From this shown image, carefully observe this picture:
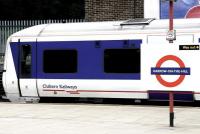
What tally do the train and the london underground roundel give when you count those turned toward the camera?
1

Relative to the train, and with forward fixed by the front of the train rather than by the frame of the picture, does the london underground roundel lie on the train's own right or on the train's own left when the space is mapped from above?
on the train's own left

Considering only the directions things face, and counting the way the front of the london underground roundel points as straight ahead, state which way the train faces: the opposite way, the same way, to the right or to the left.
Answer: to the right

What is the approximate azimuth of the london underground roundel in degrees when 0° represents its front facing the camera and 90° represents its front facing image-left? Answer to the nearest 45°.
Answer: approximately 0°

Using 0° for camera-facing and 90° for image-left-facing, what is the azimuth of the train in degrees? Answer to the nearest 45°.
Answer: approximately 90°

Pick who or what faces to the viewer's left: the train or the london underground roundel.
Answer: the train
